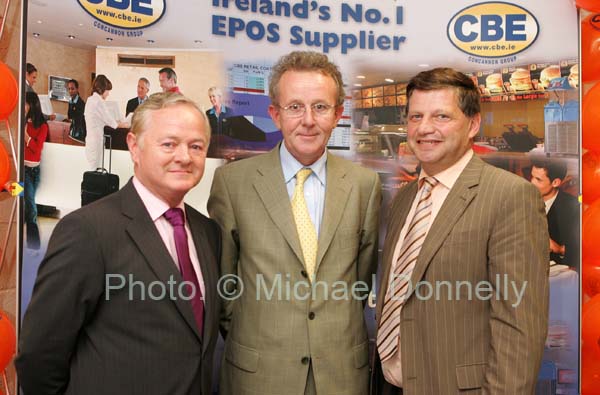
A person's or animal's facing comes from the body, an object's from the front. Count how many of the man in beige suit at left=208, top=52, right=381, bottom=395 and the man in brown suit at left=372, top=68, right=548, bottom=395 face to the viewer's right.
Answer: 0

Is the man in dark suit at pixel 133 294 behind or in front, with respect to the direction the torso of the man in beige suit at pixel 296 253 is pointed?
in front

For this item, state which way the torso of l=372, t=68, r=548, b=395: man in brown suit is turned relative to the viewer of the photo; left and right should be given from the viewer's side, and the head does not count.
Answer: facing the viewer and to the left of the viewer

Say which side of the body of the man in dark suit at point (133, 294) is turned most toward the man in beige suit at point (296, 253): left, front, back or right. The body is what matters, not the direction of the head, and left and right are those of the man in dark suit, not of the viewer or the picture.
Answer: left

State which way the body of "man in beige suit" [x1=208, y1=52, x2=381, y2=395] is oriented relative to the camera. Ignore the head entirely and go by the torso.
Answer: toward the camera

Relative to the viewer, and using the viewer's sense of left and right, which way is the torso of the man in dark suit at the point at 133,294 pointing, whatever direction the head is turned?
facing the viewer and to the right of the viewer

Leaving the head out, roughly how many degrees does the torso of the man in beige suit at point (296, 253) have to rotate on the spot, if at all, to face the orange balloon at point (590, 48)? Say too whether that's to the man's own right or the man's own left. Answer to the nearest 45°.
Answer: approximately 135° to the man's own left

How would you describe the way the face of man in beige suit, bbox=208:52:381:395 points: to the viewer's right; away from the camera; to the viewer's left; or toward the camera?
toward the camera
